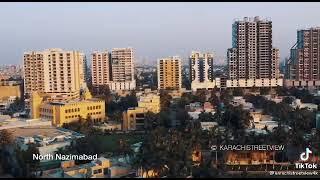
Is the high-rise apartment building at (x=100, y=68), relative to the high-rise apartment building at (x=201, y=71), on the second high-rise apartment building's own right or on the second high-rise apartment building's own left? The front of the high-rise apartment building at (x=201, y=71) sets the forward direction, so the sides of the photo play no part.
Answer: on the second high-rise apartment building's own right

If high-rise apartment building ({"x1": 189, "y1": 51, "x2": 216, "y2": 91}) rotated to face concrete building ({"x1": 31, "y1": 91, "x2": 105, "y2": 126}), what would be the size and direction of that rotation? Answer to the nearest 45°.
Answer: approximately 45° to its right

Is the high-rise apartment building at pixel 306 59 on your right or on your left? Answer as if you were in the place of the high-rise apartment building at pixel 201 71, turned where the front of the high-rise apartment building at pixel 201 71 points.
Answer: on your left

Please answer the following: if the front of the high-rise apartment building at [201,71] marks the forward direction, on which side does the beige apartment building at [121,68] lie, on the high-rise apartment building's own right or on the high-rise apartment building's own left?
on the high-rise apartment building's own right

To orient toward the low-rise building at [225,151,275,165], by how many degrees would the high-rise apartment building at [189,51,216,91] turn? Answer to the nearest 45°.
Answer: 0° — it already faces it

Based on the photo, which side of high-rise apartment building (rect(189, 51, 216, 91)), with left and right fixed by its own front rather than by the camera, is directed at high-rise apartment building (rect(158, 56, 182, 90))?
right

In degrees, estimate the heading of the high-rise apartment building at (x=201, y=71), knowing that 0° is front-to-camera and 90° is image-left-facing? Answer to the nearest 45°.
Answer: approximately 0°

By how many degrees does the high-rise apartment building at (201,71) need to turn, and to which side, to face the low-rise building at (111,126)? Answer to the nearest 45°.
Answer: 0° — it already faces it
